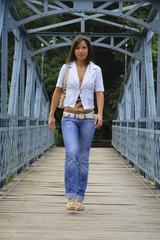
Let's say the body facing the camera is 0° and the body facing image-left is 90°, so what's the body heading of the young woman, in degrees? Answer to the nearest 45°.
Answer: approximately 0°
